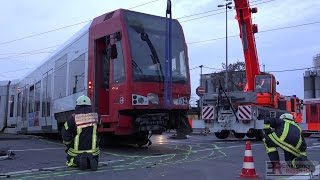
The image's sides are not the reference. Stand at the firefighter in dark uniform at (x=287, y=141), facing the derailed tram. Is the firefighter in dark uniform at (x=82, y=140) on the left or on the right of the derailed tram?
left

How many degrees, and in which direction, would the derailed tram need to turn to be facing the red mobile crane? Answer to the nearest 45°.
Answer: approximately 90° to its left

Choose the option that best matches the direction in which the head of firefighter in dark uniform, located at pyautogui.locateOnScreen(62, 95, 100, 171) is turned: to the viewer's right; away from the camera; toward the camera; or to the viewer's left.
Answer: away from the camera
